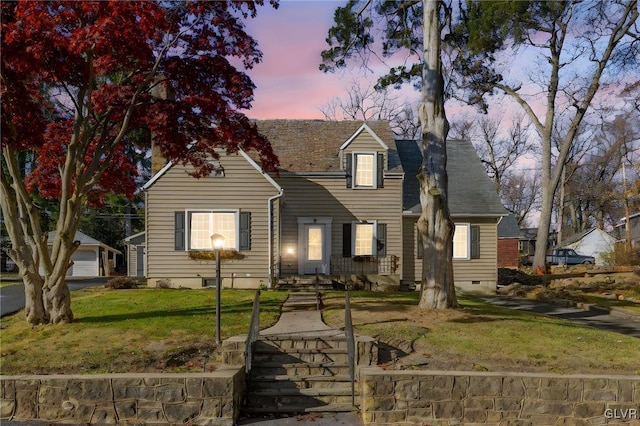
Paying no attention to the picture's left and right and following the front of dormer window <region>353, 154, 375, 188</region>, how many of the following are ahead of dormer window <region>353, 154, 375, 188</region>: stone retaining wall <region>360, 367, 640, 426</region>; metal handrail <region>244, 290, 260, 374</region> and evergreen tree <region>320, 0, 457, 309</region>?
3

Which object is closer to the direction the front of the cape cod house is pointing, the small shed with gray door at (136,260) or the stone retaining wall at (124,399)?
the stone retaining wall

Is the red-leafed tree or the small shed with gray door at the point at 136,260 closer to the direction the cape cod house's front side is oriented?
the red-leafed tree

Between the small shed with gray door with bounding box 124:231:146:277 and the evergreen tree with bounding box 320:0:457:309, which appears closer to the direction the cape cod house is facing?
the evergreen tree

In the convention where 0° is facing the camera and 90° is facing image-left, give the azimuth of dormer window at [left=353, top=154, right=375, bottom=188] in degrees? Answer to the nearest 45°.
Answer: approximately 0°

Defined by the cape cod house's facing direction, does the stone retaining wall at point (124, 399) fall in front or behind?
in front

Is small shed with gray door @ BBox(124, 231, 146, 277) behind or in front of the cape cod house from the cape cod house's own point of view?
behind

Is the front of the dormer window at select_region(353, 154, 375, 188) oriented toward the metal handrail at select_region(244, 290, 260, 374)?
yes

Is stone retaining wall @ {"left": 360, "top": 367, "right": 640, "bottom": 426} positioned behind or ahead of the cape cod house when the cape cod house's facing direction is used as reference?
ahead
